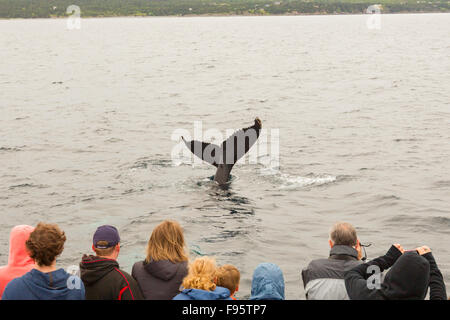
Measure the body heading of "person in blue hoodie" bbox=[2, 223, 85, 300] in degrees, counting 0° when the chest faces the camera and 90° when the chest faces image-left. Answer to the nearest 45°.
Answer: approximately 180°

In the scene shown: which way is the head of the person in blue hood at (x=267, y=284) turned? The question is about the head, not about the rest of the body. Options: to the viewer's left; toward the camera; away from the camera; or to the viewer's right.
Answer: away from the camera

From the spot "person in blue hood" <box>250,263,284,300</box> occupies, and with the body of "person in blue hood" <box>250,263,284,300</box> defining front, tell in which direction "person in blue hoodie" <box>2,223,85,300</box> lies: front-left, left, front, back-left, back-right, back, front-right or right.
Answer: left

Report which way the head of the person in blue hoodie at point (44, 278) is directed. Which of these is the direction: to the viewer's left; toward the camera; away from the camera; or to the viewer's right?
away from the camera

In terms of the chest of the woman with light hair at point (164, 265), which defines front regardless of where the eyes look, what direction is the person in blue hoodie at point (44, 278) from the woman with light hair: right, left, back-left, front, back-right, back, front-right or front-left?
back-left

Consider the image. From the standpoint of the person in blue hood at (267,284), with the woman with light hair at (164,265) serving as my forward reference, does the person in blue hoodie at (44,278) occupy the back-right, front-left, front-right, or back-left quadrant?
front-left

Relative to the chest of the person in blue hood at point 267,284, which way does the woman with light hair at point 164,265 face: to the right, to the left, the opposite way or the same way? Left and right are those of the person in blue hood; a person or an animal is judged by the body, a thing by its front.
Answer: the same way

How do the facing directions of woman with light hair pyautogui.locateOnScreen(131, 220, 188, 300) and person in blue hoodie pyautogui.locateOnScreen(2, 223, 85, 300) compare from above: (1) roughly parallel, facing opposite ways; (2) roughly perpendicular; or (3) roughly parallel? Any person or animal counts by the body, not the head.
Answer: roughly parallel

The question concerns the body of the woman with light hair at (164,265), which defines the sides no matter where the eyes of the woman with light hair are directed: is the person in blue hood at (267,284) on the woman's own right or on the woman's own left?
on the woman's own right

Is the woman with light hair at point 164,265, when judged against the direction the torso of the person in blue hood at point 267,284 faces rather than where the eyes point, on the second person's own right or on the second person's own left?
on the second person's own left

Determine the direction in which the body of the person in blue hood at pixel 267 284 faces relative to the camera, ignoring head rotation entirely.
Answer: away from the camera

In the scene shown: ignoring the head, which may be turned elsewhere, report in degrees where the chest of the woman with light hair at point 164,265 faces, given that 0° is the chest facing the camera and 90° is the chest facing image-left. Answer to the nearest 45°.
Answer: approximately 180°

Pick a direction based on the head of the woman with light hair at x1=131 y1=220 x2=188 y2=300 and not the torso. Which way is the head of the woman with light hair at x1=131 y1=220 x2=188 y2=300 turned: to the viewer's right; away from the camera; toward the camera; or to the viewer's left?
away from the camera
